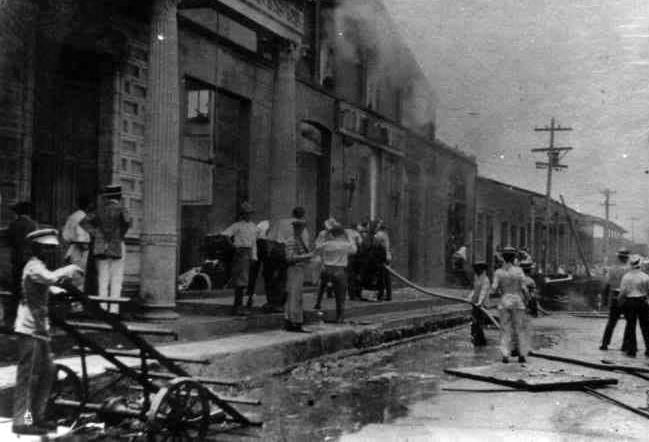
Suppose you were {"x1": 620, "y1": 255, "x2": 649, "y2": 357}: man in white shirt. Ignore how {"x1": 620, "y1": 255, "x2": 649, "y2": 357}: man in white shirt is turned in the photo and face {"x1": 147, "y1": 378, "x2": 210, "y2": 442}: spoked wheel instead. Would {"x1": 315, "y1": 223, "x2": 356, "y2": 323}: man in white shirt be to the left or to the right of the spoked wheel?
right

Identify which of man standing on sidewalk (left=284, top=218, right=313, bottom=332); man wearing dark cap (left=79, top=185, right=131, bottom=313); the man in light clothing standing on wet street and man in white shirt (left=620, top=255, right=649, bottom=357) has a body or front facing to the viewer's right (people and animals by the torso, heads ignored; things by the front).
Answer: the man standing on sidewalk

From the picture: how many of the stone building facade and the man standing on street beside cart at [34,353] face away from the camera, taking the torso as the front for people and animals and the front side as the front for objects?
0

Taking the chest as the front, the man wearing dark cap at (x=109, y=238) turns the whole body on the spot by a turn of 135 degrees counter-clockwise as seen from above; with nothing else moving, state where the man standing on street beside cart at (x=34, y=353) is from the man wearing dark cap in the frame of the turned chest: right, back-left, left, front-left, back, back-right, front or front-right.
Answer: front-left

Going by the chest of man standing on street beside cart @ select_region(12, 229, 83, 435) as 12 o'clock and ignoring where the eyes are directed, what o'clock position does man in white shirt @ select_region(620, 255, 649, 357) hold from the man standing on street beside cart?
The man in white shirt is roughly at 11 o'clock from the man standing on street beside cart.

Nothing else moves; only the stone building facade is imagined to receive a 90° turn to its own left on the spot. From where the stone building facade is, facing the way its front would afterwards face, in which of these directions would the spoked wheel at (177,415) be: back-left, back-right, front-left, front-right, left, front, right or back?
back-right

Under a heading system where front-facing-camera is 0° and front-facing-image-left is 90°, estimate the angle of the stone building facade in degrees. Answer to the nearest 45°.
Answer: approximately 315°

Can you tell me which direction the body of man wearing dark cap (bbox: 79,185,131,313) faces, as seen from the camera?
away from the camera

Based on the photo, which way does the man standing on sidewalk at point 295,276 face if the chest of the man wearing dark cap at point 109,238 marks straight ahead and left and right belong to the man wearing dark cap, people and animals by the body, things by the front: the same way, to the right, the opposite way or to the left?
to the right

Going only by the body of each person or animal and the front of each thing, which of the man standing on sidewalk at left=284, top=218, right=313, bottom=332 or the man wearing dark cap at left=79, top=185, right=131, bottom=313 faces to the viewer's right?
the man standing on sidewalk

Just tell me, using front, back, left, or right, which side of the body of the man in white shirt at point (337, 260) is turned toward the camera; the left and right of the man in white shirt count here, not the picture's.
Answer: back

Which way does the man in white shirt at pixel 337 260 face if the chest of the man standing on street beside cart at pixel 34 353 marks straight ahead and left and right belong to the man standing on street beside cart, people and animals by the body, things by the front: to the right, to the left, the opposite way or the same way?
to the left
